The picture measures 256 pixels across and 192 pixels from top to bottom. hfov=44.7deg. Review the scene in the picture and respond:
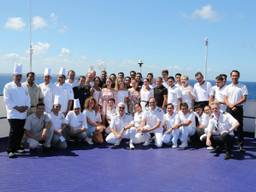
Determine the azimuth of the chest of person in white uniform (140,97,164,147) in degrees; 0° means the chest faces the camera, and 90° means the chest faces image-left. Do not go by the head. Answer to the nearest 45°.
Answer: approximately 0°

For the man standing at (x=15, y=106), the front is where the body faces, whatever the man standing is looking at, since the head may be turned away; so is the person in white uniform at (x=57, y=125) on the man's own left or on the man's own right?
on the man's own left

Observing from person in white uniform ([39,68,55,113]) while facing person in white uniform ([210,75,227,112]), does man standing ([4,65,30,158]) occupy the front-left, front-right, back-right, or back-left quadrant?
back-right

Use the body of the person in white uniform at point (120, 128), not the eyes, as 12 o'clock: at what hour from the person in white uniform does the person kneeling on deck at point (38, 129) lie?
The person kneeling on deck is roughly at 2 o'clock from the person in white uniform.

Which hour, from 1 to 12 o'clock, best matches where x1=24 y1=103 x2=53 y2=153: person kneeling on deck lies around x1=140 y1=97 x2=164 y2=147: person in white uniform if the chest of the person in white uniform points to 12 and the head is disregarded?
The person kneeling on deck is roughly at 2 o'clock from the person in white uniform.

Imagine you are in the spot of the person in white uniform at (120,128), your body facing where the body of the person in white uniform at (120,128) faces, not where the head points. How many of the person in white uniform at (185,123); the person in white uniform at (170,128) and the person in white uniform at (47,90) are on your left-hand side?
2

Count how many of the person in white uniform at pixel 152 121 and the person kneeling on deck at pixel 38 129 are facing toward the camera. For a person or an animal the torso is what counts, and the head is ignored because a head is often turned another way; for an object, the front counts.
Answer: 2

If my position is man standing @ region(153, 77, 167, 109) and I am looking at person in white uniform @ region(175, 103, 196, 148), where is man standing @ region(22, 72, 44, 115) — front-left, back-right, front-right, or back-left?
back-right

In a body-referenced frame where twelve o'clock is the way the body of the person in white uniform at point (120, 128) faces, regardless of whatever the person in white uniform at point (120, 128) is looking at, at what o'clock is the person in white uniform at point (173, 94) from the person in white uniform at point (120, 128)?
the person in white uniform at point (173, 94) is roughly at 9 o'clock from the person in white uniform at point (120, 128).

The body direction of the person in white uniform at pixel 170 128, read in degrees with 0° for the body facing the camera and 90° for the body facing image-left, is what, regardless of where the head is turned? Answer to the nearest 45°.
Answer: approximately 0°
